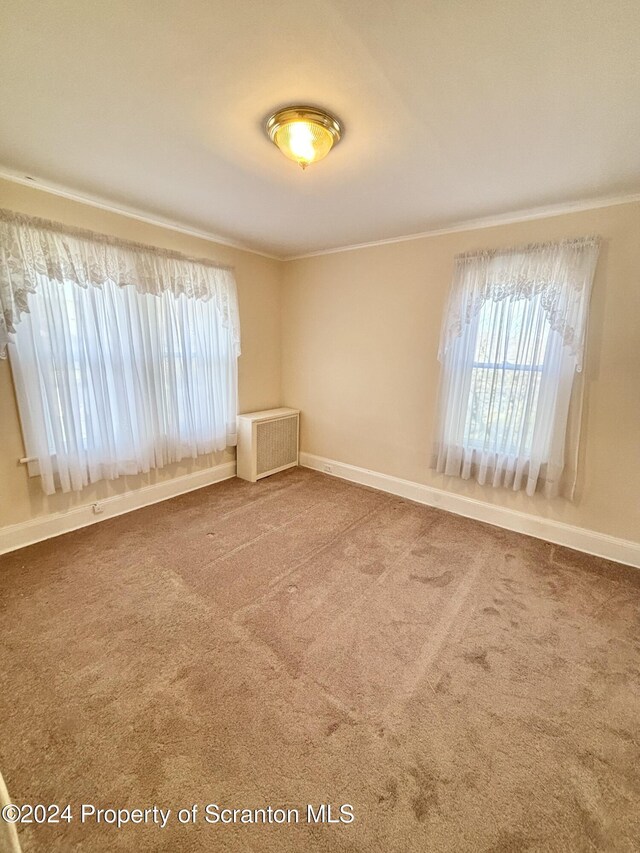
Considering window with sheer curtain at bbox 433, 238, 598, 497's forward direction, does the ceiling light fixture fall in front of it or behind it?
in front

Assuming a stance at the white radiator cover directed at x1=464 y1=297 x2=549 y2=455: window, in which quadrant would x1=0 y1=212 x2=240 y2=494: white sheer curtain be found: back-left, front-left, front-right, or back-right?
back-right

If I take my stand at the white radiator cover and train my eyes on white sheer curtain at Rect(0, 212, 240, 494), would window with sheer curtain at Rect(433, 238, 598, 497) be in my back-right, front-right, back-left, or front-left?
back-left

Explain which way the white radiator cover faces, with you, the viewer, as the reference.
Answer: facing the viewer and to the right of the viewer

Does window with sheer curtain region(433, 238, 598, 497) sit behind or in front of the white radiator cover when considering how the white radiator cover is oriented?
in front

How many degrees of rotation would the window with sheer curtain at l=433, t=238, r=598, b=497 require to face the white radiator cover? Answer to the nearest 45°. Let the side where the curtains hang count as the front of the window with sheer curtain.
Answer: approximately 45° to its right

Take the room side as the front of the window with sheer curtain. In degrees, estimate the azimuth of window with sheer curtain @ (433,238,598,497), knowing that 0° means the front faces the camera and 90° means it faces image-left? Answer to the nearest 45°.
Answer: approximately 45°

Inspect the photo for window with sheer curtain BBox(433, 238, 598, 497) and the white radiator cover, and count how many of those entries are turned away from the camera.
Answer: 0

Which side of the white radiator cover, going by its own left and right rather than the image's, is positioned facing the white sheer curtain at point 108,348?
right
